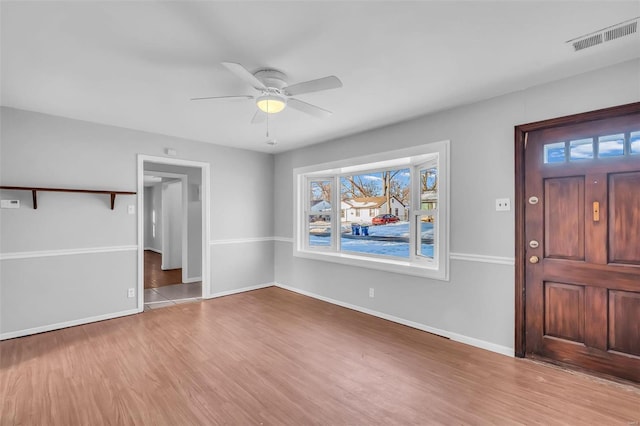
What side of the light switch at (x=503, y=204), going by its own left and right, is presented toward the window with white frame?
right

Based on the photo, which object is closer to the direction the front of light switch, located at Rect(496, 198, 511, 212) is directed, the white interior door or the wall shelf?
the wall shelf

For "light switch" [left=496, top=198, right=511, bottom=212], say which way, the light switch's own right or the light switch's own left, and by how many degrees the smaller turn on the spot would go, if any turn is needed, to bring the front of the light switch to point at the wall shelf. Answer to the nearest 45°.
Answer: approximately 45° to the light switch's own right

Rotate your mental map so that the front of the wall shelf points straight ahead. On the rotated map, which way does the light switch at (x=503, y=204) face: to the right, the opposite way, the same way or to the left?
to the right

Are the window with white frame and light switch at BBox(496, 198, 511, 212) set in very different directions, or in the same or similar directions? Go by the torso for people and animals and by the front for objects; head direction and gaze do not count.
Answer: same or similar directions

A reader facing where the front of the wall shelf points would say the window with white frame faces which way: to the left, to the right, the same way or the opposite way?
to the right

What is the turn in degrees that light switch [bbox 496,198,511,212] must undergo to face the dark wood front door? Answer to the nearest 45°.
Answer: approximately 90° to its left

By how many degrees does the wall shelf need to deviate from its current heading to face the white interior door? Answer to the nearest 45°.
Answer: approximately 135° to its left

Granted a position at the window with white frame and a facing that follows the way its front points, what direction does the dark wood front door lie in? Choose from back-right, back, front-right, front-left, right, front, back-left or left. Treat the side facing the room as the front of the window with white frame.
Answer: left

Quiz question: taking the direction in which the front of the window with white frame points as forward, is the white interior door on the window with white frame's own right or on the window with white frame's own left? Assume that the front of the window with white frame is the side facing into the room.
on the window with white frame's own right

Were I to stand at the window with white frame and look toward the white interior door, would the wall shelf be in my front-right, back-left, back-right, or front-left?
front-left

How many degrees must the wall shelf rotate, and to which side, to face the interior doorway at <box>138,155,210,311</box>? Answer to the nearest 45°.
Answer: approximately 135° to its left

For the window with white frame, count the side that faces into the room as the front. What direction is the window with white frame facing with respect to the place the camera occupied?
facing the viewer and to the left of the viewer

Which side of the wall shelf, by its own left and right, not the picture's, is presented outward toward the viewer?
front
